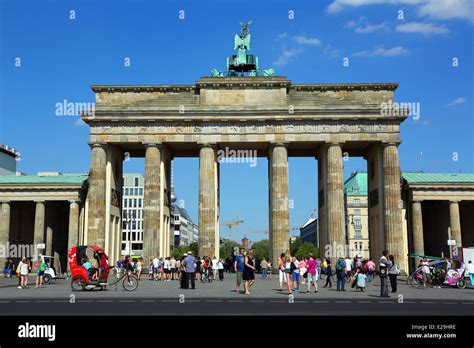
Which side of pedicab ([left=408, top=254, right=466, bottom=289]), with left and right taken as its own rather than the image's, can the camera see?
left

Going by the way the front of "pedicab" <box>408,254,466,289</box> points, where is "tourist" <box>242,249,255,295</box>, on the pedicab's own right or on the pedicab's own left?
on the pedicab's own left

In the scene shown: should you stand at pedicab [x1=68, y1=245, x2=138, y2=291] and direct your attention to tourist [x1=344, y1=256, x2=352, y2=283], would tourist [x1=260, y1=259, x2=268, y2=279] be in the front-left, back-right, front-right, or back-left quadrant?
front-left

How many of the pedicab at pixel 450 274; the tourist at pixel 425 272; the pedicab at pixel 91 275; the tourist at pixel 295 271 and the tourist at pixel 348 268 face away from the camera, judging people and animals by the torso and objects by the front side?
2

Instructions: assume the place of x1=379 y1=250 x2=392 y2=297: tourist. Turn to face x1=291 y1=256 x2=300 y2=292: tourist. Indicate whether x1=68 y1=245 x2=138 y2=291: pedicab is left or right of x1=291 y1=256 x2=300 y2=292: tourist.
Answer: left

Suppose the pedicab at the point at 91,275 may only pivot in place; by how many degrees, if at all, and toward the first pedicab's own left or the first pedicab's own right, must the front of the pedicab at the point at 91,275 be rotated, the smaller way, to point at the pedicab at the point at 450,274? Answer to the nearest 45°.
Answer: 0° — it already faces it

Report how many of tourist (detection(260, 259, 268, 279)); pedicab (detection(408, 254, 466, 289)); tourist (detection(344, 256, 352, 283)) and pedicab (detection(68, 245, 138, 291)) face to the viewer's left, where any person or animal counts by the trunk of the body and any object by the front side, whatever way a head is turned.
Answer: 1

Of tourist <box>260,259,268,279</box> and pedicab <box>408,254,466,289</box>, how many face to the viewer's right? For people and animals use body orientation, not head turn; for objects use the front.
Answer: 0

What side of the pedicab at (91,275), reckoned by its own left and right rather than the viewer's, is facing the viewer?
right

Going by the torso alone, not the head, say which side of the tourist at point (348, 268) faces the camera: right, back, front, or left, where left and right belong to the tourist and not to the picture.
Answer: back

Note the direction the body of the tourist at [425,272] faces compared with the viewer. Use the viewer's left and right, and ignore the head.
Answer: facing to the left of the viewer
